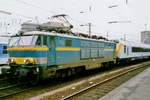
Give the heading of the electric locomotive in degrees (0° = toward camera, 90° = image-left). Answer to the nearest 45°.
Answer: approximately 45°
